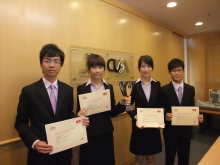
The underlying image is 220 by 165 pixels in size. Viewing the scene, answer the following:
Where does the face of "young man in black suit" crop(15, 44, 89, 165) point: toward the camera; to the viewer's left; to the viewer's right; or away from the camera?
toward the camera

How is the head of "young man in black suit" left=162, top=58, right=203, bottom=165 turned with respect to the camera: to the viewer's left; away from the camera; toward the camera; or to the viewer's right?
toward the camera

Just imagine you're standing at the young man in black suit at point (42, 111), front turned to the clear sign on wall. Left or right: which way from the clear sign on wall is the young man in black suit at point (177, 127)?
right

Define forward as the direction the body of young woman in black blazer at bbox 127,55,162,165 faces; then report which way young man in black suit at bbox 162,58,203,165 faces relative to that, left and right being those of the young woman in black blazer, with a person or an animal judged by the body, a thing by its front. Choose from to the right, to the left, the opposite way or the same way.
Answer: the same way

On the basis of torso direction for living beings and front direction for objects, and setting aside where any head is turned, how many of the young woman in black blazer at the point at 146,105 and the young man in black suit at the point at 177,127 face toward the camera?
2

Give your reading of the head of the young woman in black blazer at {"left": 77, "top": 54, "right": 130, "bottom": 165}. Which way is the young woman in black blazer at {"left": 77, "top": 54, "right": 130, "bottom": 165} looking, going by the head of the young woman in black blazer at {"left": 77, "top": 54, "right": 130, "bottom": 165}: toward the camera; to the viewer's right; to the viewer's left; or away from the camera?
toward the camera

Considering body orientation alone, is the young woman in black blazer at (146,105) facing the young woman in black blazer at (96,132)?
no

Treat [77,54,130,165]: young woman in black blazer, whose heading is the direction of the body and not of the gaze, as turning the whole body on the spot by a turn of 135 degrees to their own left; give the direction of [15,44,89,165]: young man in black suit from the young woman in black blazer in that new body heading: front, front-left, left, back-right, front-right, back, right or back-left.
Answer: back

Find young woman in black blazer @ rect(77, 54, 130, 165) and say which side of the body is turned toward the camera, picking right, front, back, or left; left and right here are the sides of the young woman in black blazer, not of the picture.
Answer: front

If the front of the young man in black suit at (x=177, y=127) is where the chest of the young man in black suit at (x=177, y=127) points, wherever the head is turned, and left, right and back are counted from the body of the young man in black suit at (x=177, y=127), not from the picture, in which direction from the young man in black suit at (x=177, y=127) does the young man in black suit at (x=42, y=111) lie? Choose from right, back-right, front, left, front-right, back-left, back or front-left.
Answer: front-right

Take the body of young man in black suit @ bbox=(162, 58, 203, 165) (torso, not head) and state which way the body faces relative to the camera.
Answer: toward the camera

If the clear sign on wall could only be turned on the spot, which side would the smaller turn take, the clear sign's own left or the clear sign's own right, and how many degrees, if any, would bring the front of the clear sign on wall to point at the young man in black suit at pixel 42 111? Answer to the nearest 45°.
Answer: approximately 90° to the clear sign's own right
